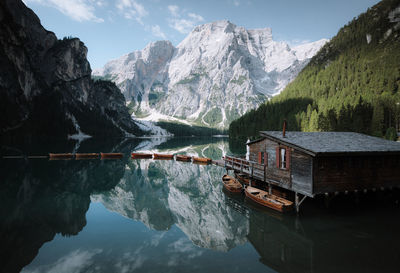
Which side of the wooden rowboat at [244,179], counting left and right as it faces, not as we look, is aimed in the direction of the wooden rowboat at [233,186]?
left

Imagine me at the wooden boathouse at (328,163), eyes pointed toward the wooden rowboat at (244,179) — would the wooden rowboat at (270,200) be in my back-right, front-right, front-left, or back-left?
front-left

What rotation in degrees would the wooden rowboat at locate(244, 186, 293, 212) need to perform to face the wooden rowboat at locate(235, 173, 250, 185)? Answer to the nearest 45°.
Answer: approximately 45° to its right

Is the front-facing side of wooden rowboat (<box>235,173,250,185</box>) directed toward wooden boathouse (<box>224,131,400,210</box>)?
no

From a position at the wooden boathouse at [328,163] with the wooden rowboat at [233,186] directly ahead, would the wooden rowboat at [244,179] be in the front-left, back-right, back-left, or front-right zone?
front-right

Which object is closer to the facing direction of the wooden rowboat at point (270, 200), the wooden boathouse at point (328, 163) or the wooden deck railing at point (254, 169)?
the wooden deck railing

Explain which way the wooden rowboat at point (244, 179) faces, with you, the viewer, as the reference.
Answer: facing away from the viewer and to the left of the viewer

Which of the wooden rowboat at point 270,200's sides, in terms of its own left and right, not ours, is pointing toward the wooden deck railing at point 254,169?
front

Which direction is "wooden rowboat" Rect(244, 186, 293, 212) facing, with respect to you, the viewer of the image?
facing away from the viewer and to the left of the viewer

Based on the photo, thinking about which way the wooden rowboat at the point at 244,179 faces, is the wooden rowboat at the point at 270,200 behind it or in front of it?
behind

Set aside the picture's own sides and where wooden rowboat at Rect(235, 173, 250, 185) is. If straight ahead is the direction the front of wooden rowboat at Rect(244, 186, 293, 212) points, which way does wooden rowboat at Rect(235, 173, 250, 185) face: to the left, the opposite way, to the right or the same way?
the same way

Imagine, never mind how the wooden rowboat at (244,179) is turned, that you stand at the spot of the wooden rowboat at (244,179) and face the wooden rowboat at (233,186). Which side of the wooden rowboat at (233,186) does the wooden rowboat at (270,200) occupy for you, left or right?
left

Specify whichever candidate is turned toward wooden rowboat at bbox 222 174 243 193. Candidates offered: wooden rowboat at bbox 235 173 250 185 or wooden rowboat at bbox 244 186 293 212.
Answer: wooden rowboat at bbox 244 186 293 212

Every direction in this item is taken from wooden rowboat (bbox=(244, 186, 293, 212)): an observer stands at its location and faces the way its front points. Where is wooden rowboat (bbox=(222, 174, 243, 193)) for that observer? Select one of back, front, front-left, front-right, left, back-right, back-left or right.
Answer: front

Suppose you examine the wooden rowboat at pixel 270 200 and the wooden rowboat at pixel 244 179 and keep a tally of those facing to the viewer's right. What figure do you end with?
0
